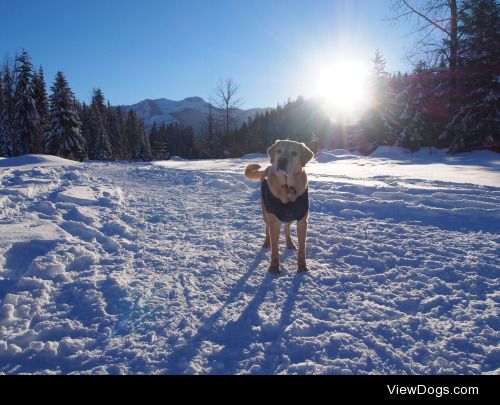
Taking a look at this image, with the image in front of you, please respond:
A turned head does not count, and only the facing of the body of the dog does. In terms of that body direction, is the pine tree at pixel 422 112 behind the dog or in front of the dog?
behind

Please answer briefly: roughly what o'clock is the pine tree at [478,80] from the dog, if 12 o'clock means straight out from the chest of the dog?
The pine tree is roughly at 7 o'clock from the dog.

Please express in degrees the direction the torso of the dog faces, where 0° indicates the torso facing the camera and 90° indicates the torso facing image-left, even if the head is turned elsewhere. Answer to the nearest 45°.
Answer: approximately 0°

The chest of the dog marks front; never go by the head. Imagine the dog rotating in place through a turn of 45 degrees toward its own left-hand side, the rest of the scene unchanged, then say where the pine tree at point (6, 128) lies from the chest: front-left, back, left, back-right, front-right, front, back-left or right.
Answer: back

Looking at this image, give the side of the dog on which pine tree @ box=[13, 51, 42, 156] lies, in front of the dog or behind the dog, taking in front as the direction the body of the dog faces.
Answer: behind

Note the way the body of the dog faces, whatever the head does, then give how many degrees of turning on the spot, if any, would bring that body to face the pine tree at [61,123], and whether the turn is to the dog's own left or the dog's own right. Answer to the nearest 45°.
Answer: approximately 135° to the dog's own right

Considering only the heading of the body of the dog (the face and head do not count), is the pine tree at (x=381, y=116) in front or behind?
behind

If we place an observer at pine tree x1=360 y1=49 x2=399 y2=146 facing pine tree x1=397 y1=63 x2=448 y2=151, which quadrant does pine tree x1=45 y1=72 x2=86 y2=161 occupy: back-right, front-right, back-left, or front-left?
back-right
